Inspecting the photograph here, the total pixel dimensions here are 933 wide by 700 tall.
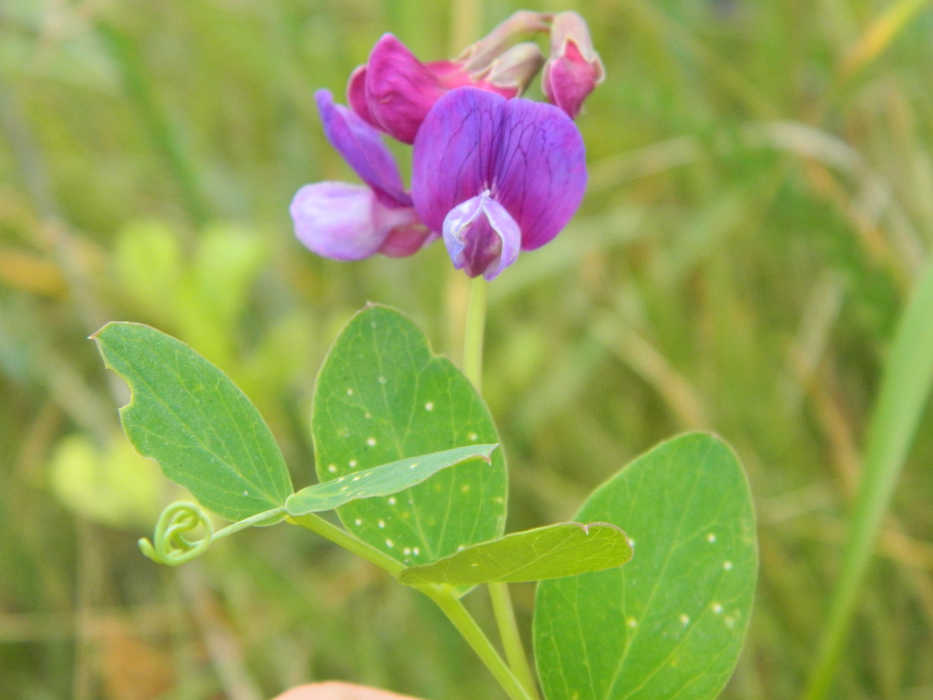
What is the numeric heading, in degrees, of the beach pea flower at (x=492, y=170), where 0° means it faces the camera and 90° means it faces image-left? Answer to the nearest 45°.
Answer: approximately 0°
